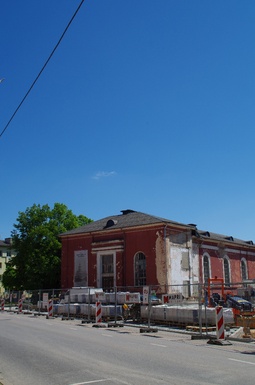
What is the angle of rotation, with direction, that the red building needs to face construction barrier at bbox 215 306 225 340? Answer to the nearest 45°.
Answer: approximately 45° to its left

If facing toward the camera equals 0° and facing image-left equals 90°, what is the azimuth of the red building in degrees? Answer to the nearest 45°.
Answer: approximately 45°
